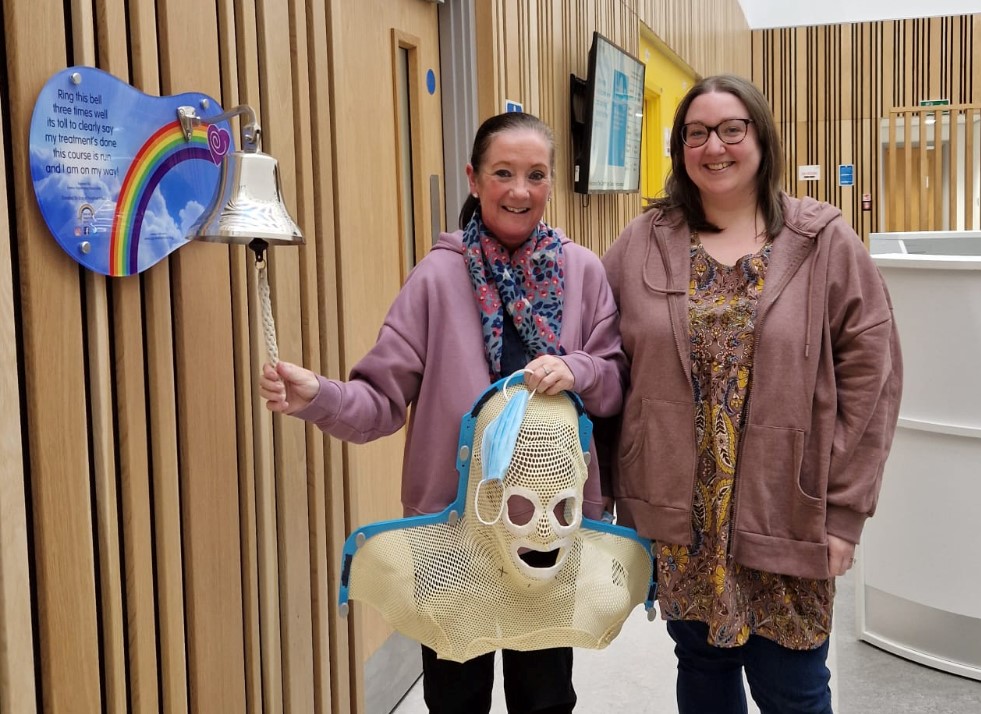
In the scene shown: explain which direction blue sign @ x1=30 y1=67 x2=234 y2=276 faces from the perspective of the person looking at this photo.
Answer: facing the viewer and to the right of the viewer

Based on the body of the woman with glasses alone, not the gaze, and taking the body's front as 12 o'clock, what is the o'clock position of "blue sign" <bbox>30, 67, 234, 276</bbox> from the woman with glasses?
The blue sign is roughly at 2 o'clock from the woman with glasses.

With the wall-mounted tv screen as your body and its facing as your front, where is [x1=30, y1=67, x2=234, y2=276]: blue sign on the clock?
The blue sign is roughly at 2 o'clock from the wall-mounted tv screen.

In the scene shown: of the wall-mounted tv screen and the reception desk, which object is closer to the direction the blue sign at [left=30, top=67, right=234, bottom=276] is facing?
the reception desk

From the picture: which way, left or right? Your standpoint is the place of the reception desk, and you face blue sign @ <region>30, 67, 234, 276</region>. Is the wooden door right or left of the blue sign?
right

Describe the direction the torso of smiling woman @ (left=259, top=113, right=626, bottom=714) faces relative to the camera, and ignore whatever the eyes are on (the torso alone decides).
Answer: toward the camera

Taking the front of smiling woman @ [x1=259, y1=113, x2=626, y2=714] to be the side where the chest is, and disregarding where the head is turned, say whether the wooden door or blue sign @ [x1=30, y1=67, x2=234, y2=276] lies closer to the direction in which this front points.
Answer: the blue sign

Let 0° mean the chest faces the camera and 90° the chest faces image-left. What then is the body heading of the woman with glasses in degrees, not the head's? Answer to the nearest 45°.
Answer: approximately 0°
